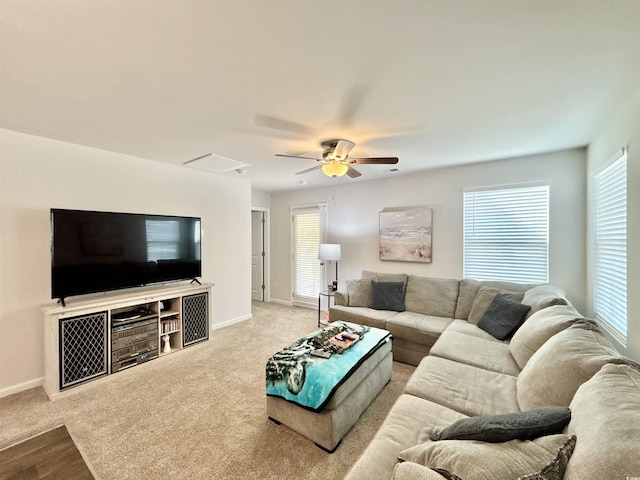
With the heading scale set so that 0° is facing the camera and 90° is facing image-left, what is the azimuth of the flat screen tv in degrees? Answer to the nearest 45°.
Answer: approximately 315°

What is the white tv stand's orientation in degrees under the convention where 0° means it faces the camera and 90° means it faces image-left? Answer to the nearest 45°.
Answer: approximately 315°

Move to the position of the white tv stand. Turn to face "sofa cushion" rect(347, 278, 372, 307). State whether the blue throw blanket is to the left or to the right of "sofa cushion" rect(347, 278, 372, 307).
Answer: right

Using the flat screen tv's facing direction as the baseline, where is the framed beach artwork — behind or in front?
in front

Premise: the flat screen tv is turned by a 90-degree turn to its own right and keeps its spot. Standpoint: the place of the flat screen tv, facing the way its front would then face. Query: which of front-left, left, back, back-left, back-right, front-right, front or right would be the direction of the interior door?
back

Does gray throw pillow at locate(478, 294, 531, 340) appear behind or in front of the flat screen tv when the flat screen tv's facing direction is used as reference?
in front

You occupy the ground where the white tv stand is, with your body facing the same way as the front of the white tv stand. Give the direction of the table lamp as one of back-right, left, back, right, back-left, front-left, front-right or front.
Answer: front-left

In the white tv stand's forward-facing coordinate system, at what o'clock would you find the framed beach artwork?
The framed beach artwork is roughly at 11 o'clock from the white tv stand.
